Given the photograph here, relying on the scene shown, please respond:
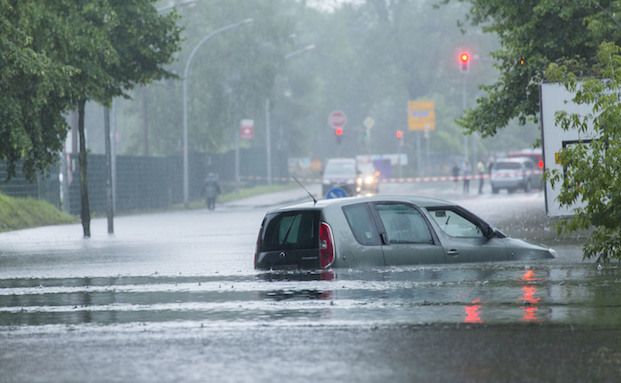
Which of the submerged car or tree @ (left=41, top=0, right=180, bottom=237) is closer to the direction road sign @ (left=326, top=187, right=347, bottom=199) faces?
the submerged car

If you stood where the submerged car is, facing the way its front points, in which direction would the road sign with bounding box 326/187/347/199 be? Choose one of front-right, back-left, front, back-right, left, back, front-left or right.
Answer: front-left

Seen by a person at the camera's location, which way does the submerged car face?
facing away from the viewer and to the right of the viewer

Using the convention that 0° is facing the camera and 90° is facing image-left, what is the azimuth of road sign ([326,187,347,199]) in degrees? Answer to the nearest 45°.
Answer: approximately 0°

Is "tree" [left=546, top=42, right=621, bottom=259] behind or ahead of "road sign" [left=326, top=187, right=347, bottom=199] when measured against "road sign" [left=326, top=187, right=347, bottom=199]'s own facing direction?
ahead

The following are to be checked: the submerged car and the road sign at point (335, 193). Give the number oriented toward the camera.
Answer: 1

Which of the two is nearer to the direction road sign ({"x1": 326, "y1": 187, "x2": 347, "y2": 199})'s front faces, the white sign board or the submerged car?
the submerged car

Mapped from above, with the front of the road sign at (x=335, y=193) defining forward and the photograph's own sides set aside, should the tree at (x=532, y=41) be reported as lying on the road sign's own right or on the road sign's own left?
on the road sign's own left
